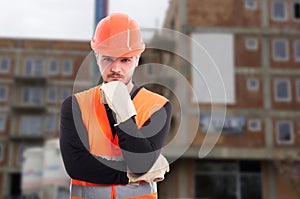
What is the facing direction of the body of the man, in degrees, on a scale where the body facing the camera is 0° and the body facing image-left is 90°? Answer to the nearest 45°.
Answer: approximately 0°
